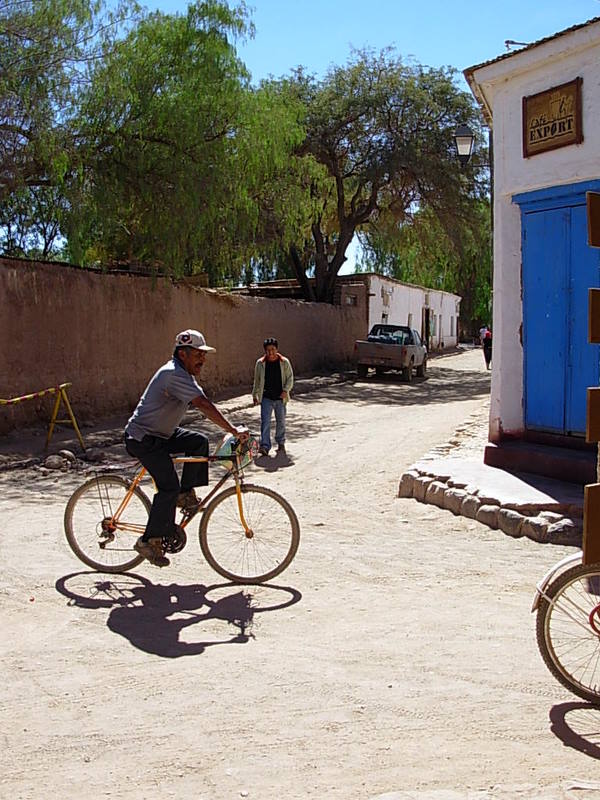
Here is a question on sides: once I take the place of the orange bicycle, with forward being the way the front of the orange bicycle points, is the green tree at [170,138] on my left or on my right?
on my left

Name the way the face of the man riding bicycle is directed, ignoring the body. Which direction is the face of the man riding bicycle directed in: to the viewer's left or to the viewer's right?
to the viewer's right

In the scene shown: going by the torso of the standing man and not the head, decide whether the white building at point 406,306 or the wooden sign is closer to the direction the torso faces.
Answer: the wooden sign

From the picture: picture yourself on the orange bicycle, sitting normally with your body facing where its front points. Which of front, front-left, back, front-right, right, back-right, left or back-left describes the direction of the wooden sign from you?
front-left

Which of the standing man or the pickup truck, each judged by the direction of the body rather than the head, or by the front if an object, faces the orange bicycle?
the standing man

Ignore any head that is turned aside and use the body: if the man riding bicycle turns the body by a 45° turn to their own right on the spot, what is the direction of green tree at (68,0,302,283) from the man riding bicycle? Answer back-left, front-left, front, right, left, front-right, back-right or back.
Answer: back-left

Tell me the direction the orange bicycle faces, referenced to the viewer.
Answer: facing to the right of the viewer

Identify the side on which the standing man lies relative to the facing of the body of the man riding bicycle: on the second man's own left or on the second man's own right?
on the second man's own left

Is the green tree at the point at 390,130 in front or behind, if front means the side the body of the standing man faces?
behind

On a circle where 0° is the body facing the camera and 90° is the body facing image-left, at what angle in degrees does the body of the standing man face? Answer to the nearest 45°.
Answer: approximately 0°

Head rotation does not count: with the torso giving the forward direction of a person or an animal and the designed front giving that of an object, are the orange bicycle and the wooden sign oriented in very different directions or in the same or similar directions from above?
very different directions

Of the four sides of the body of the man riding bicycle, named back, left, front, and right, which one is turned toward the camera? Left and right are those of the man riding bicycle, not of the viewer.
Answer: right
